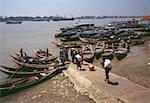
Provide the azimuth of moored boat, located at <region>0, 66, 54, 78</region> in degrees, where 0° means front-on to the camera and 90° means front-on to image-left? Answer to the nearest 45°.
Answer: approximately 270°

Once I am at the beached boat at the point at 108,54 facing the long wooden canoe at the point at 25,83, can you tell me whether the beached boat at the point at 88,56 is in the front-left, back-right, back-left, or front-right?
front-right

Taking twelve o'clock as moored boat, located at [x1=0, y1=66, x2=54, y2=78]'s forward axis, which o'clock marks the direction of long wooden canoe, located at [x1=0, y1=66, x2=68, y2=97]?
The long wooden canoe is roughly at 3 o'clock from the moored boat.

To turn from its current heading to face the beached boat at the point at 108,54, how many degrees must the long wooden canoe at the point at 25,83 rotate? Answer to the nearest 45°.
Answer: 0° — it already faces it

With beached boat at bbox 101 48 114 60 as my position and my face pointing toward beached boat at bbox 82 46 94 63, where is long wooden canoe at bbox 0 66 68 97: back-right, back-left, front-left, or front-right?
front-left
